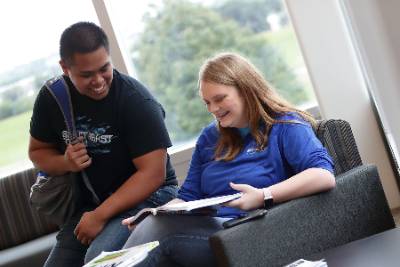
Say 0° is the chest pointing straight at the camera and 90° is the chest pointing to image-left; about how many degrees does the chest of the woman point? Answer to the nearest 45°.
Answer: approximately 45°

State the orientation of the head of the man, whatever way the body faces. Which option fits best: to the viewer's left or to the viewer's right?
to the viewer's right

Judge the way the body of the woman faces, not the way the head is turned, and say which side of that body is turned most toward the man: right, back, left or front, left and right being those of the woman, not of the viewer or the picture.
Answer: right

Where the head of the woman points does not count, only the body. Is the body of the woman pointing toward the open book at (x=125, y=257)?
yes

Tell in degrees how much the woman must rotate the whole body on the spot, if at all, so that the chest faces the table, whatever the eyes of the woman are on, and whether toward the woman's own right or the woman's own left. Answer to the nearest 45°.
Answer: approximately 45° to the woman's own left

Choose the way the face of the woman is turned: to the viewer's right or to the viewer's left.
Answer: to the viewer's left
